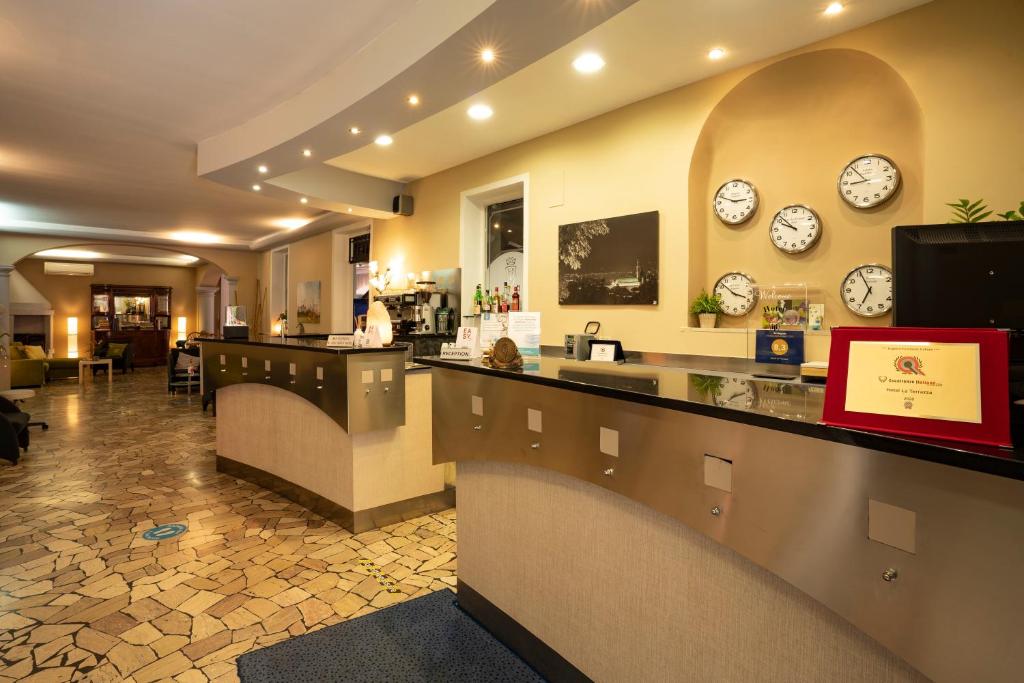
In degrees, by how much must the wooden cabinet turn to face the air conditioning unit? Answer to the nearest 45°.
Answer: approximately 45° to its right

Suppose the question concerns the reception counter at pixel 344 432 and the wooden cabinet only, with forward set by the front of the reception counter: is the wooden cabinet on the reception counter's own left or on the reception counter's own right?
on the reception counter's own right

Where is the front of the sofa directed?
to the viewer's right

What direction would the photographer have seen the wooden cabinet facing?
facing the viewer

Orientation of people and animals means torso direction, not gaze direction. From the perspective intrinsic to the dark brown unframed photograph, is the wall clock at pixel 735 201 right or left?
on its left

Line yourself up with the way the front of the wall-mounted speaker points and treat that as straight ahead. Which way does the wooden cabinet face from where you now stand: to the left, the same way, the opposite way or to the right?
to the left

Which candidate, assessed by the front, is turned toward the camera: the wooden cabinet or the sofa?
the wooden cabinet

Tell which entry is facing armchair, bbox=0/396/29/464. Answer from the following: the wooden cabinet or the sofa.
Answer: the wooden cabinet

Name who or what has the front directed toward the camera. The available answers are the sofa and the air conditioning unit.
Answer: the air conditioning unit

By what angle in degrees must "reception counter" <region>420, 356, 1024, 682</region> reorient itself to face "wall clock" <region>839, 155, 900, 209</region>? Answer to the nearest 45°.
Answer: approximately 135° to its right

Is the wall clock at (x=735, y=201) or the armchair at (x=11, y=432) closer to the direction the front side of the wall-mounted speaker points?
the armchair

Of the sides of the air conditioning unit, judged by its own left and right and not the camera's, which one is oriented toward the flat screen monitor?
front

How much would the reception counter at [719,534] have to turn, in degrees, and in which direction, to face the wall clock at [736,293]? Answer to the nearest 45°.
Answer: approximately 135° to its right

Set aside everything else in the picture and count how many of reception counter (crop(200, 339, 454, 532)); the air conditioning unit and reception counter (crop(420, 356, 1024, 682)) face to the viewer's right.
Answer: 0

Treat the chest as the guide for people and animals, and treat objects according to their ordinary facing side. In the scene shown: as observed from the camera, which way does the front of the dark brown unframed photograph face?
facing the viewer and to the left of the viewer

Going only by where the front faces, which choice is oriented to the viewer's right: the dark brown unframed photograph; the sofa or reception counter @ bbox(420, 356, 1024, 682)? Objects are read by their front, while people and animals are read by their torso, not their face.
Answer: the sofa

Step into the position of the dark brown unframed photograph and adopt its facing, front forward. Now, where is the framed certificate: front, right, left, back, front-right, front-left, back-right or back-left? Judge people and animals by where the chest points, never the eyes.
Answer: front-left
